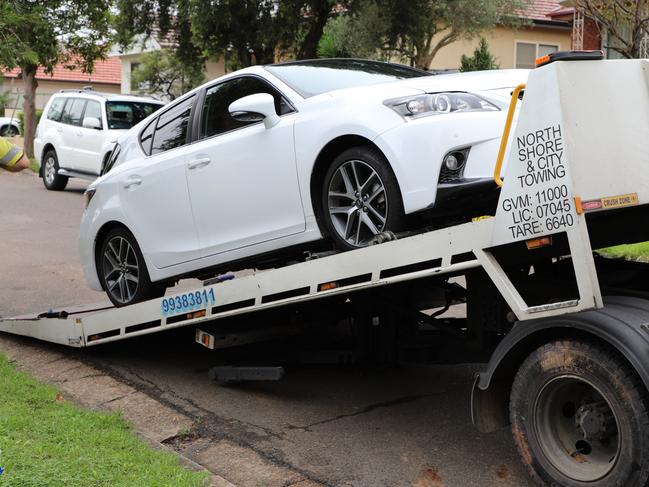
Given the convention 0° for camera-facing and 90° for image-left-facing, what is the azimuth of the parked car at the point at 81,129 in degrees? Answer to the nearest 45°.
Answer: approximately 315°

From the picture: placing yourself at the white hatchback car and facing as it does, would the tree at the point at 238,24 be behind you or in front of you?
behind

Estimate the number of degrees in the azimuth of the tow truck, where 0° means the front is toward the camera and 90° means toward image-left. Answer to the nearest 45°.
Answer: approximately 315°

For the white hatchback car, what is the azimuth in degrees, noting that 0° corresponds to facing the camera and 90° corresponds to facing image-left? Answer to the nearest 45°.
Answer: approximately 315°

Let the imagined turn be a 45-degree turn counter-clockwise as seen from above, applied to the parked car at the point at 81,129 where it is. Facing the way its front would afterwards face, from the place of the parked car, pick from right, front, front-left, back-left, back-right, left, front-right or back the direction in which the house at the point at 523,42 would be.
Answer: front-left

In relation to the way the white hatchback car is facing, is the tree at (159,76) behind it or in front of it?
behind

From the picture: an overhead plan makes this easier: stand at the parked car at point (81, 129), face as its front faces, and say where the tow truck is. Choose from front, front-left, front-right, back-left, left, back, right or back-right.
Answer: front-right

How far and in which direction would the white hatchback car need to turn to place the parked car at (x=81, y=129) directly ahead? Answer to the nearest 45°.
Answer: approximately 135° to its left

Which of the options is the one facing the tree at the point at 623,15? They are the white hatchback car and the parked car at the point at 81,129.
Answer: the parked car
